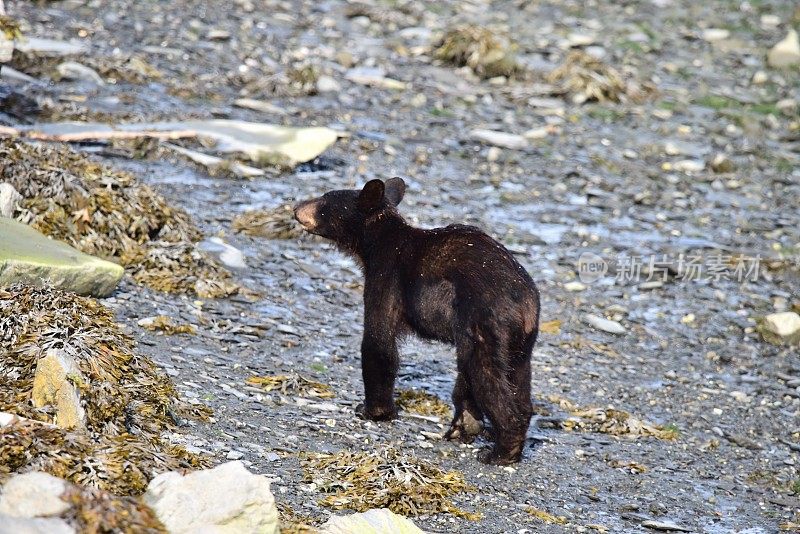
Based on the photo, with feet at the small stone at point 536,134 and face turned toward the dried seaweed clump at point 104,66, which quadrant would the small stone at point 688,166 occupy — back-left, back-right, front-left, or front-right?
back-left

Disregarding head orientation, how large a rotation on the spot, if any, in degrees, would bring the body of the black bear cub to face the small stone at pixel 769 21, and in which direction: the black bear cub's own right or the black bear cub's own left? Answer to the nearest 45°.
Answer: approximately 45° to the black bear cub's own right

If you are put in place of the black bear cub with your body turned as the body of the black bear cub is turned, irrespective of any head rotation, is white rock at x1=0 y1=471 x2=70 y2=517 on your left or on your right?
on your left

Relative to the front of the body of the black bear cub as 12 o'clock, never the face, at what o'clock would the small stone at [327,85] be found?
The small stone is roughly at 1 o'clock from the black bear cub.

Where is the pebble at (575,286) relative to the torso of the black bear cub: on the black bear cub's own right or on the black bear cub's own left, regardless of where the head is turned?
on the black bear cub's own right

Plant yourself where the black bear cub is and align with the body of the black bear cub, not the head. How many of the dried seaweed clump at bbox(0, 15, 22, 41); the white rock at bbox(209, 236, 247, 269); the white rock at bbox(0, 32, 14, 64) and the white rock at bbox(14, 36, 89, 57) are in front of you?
4

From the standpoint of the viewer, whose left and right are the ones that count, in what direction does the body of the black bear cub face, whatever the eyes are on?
facing away from the viewer and to the left of the viewer

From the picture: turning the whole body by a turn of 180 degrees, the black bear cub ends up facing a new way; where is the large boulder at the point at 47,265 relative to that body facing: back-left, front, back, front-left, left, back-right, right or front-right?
back-right

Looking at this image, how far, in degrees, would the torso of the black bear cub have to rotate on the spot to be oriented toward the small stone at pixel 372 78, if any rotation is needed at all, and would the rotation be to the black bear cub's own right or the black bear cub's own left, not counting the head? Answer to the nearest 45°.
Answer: approximately 45° to the black bear cub's own right

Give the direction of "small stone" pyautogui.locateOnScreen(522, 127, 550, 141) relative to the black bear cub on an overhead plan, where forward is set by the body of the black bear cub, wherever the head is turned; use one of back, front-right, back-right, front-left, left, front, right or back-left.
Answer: front-right

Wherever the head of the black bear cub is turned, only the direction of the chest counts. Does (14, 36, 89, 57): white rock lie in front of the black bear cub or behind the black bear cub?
in front

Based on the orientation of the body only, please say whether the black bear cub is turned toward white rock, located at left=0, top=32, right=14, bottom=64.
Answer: yes

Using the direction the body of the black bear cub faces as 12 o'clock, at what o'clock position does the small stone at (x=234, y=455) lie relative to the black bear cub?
The small stone is roughly at 9 o'clock from the black bear cub.

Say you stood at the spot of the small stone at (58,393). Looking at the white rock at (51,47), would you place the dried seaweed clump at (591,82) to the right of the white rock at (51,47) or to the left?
right

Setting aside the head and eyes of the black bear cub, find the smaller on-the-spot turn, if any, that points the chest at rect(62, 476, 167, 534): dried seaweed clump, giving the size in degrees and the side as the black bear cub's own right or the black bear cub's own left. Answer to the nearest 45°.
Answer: approximately 90° to the black bear cub's own left

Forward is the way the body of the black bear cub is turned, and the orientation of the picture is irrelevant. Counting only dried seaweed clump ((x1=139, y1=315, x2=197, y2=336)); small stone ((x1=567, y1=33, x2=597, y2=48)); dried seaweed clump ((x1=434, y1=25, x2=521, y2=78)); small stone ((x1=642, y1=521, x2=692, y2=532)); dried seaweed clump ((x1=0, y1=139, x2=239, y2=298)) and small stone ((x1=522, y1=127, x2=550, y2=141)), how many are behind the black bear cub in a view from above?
1

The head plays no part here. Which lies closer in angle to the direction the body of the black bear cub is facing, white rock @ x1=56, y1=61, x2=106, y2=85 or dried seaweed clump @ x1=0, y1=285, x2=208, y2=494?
the white rock

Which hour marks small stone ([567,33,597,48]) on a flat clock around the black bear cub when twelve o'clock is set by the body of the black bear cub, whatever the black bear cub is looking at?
The small stone is roughly at 2 o'clock from the black bear cub.

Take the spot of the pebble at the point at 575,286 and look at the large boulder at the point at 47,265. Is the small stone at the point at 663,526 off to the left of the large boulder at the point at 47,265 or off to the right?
left
